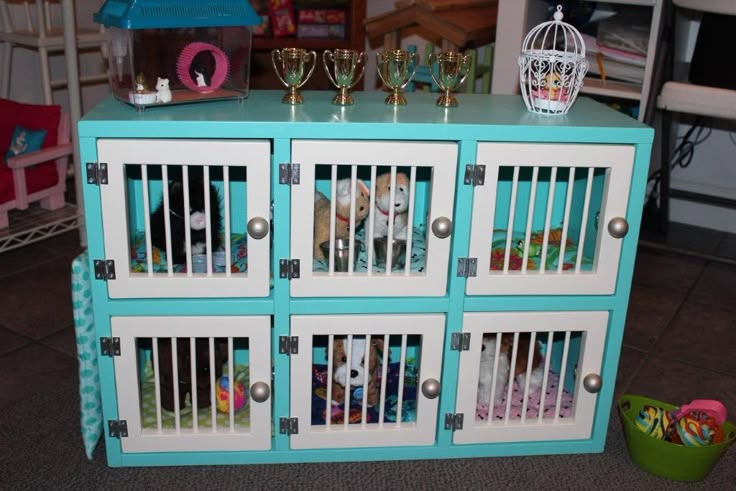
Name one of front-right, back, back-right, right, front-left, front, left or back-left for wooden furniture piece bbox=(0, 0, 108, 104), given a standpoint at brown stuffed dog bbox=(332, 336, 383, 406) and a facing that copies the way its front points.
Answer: back-right

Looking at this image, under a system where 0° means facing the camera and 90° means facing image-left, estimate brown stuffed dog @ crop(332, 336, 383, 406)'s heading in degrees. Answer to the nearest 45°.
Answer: approximately 0°

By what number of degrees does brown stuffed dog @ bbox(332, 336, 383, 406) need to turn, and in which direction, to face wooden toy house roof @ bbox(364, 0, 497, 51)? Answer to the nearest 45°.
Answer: approximately 180°

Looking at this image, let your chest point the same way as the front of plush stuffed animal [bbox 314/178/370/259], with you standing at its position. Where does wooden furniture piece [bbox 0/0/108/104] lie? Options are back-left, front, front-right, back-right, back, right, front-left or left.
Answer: back

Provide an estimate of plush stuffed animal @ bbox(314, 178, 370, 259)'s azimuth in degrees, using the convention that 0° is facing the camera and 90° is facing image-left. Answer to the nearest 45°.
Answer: approximately 315°

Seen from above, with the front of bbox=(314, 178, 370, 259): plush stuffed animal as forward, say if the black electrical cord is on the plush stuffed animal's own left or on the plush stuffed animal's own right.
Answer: on the plush stuffed animal's own left
